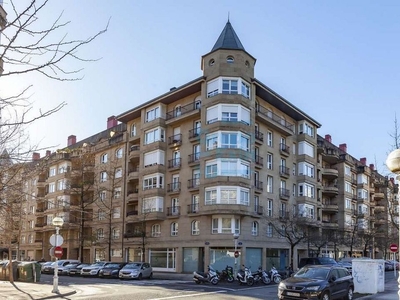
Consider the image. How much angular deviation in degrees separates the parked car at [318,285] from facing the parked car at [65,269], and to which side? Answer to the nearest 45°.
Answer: approximately 90° to its right

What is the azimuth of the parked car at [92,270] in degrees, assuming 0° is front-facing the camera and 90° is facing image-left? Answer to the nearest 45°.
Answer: approximately 45°

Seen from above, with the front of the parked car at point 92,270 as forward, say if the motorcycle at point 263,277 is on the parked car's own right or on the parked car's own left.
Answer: on the parked car's own left

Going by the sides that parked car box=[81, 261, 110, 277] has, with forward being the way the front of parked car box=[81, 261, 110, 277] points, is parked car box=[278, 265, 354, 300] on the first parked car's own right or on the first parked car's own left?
on the first parked car's own left

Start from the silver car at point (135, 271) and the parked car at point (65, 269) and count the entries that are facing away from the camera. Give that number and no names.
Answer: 0

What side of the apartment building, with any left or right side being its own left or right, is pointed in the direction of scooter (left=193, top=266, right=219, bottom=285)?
front

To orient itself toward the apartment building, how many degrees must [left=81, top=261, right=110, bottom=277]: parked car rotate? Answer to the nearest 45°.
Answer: approximately 135° to its left

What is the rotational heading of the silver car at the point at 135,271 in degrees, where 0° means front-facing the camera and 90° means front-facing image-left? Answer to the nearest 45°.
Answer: approximately 45°

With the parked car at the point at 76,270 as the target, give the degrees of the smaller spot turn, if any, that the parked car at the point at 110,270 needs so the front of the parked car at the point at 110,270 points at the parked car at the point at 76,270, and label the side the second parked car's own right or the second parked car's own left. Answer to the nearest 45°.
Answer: approximately 90° to the second parked car's own right

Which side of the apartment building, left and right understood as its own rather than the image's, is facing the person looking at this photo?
front

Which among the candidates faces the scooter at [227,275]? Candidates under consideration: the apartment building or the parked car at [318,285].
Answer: the apartment building

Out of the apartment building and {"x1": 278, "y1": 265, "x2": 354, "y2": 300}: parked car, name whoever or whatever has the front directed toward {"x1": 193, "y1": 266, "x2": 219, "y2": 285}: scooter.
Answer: the apartment building
